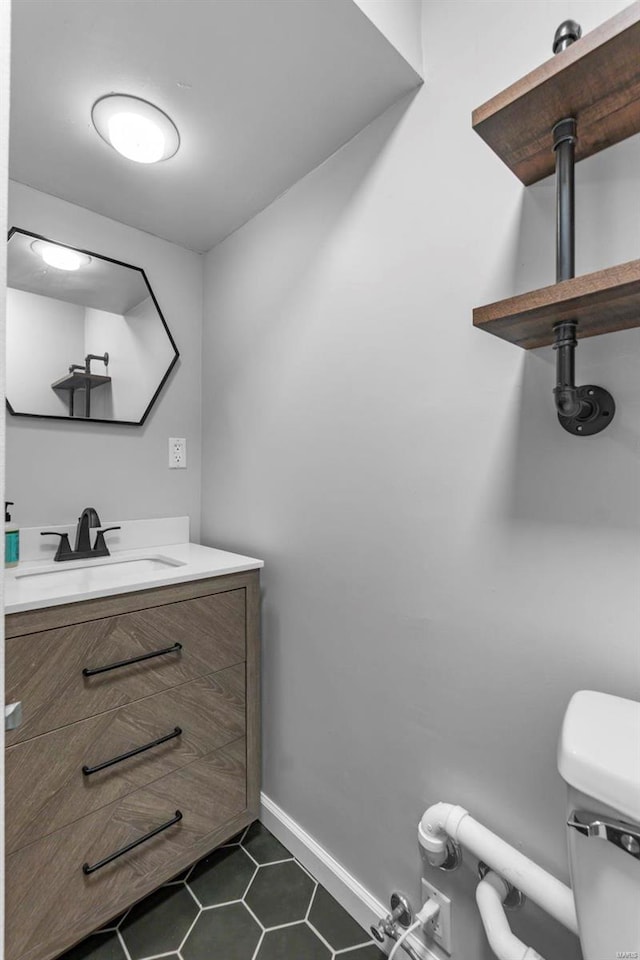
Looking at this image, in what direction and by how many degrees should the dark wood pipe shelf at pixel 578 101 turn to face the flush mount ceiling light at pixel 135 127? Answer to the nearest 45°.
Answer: approximately 45° to its right

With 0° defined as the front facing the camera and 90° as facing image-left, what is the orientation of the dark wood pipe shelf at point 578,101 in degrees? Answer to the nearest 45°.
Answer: approximately 45°
